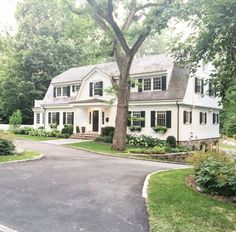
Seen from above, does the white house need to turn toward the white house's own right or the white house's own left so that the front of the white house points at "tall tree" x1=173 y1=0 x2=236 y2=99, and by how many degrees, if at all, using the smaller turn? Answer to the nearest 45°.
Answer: approximately 45° to the white house's own left

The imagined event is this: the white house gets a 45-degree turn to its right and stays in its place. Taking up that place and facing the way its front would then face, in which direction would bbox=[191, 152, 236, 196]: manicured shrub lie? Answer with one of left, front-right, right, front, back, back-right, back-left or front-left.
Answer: left

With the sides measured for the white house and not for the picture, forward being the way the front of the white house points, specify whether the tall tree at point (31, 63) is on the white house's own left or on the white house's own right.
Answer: on the white house's own right

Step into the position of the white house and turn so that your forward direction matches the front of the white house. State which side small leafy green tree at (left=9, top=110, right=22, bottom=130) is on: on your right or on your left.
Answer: on your right

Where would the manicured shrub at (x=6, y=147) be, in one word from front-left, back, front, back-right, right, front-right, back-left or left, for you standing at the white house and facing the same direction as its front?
front

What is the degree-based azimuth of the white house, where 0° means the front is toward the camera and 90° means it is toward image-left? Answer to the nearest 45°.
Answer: approximately 45°

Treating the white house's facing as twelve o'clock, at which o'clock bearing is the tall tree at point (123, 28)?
The tall tree is roughly at 11 o'clock from the white house.
